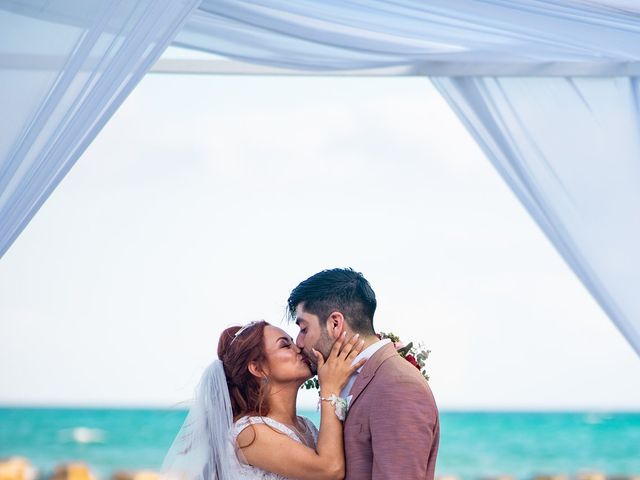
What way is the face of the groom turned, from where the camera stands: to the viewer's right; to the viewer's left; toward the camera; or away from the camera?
to the viewer's left

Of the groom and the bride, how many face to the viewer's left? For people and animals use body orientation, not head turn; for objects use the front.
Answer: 1

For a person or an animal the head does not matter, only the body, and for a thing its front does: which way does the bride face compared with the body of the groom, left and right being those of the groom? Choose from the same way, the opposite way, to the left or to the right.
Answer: the opposite way

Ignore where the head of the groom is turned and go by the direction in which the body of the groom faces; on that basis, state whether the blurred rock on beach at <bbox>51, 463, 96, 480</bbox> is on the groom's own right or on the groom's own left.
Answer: on the groom's own right

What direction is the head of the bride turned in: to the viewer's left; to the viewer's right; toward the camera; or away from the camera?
to the viewer's right

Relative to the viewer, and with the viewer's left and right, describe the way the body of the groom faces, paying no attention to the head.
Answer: facing to the left of the viewer

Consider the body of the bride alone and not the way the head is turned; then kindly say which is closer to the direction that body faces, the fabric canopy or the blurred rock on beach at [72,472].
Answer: the fabric canopy

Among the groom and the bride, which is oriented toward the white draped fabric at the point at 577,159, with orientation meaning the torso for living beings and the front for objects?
the bride

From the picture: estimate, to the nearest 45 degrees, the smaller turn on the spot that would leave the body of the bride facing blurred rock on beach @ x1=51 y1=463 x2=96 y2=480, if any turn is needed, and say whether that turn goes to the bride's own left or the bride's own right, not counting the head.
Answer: approximately 90° to the bride's own left

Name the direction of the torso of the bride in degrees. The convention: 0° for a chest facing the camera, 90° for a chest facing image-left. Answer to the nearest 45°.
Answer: approximately 270°
